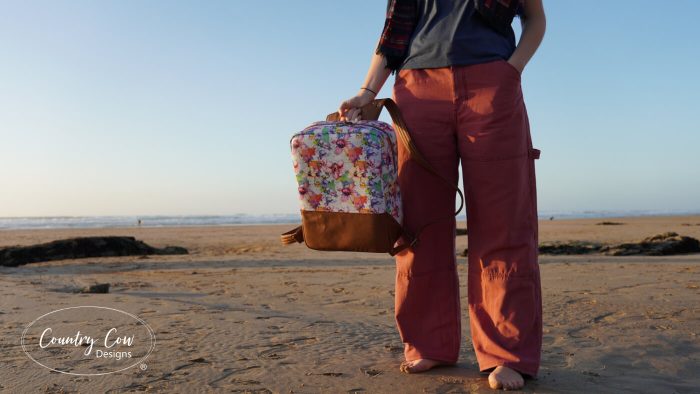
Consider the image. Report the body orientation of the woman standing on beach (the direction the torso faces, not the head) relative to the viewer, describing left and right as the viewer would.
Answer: facing the viewer
